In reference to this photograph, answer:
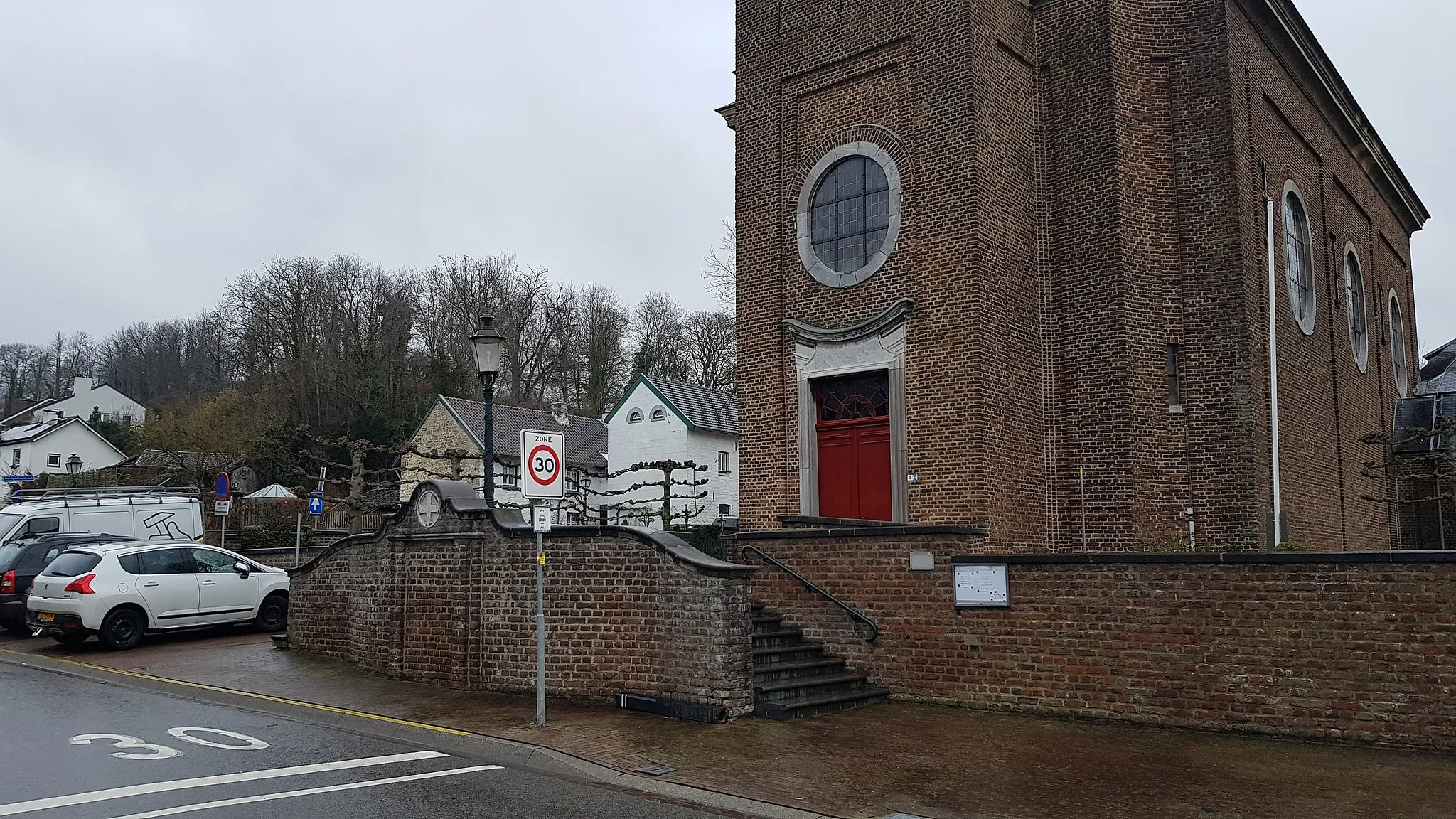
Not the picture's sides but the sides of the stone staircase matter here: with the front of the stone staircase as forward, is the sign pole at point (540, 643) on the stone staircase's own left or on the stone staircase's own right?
on the stone staircase's own right

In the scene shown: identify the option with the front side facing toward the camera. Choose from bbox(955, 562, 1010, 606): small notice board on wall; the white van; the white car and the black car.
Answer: the small notice board on wall

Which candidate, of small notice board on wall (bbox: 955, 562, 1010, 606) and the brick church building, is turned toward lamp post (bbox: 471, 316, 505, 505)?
the brick church building

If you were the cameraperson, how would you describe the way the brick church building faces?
facing the viewer and to the left of the viewer

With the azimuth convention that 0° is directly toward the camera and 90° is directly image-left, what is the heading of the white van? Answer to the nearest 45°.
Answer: approximately 90°

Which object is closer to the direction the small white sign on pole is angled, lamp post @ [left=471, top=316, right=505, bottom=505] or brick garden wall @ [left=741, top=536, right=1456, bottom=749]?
the brick garden wall

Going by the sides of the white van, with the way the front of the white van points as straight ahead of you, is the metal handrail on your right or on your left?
on your left

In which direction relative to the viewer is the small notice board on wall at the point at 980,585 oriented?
toward the camera

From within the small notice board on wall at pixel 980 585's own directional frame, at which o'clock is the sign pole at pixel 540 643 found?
The sign pole is roughly at 2 o'clock from the small notice board on wall.

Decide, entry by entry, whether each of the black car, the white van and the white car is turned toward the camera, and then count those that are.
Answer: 0

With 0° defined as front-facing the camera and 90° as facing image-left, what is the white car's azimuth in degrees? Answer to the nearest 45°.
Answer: approximately 225°

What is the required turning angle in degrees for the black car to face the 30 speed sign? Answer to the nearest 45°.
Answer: approximately 135° to its right

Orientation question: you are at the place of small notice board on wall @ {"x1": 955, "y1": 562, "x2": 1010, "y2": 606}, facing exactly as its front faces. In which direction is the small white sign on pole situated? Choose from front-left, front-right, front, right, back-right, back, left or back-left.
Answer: front-right

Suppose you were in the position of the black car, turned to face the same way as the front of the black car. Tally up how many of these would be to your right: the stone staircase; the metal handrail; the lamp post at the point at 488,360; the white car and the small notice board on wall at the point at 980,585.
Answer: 5

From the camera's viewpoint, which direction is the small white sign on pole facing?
toward the camera

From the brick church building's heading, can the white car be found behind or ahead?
ahead
